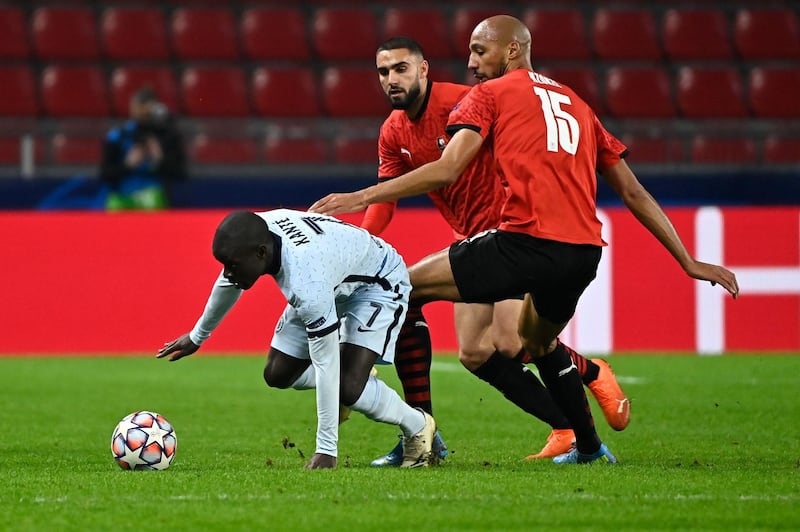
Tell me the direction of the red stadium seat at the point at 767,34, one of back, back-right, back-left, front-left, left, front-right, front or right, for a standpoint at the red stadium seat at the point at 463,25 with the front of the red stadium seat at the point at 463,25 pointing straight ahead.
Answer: left

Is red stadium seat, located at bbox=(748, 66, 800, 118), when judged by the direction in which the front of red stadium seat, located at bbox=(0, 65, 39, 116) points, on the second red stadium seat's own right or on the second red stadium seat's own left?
on the second red stadium seat's own left

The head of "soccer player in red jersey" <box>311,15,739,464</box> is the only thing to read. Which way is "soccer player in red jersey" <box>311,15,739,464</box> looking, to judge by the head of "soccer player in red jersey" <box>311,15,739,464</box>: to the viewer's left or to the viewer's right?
to the viewer's left

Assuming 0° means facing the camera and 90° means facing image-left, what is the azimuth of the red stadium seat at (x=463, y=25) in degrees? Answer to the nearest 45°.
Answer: approximately 0°

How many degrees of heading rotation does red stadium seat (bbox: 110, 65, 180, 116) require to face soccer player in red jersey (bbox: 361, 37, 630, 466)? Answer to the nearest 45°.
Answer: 0° — it already faces them

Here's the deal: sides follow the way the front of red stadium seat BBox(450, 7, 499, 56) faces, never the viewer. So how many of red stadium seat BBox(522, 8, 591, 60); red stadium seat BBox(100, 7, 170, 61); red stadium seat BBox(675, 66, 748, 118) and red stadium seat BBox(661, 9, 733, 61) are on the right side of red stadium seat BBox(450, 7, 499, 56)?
1

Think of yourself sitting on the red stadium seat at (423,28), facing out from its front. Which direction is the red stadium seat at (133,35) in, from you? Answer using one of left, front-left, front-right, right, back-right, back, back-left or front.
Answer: right

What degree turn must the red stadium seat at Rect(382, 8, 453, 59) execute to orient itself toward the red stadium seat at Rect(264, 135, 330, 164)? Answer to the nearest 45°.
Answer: approximately 45° to its right

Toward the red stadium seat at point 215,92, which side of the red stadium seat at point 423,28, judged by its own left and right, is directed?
right

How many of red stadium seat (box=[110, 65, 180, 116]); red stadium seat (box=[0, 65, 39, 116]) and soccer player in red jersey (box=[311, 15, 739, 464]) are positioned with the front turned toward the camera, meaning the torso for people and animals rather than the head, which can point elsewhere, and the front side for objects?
2

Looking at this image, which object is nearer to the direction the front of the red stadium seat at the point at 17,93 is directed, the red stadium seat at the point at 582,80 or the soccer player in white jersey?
the soccer player in white jersey

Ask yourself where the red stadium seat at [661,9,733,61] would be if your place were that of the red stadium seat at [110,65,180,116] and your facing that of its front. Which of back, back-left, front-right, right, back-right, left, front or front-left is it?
left

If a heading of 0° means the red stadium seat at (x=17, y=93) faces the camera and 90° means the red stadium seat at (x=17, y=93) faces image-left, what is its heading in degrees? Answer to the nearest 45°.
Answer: approximately 0°

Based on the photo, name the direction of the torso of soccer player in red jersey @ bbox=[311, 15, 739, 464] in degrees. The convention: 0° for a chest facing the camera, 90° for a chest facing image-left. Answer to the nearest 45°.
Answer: approximately 135°
